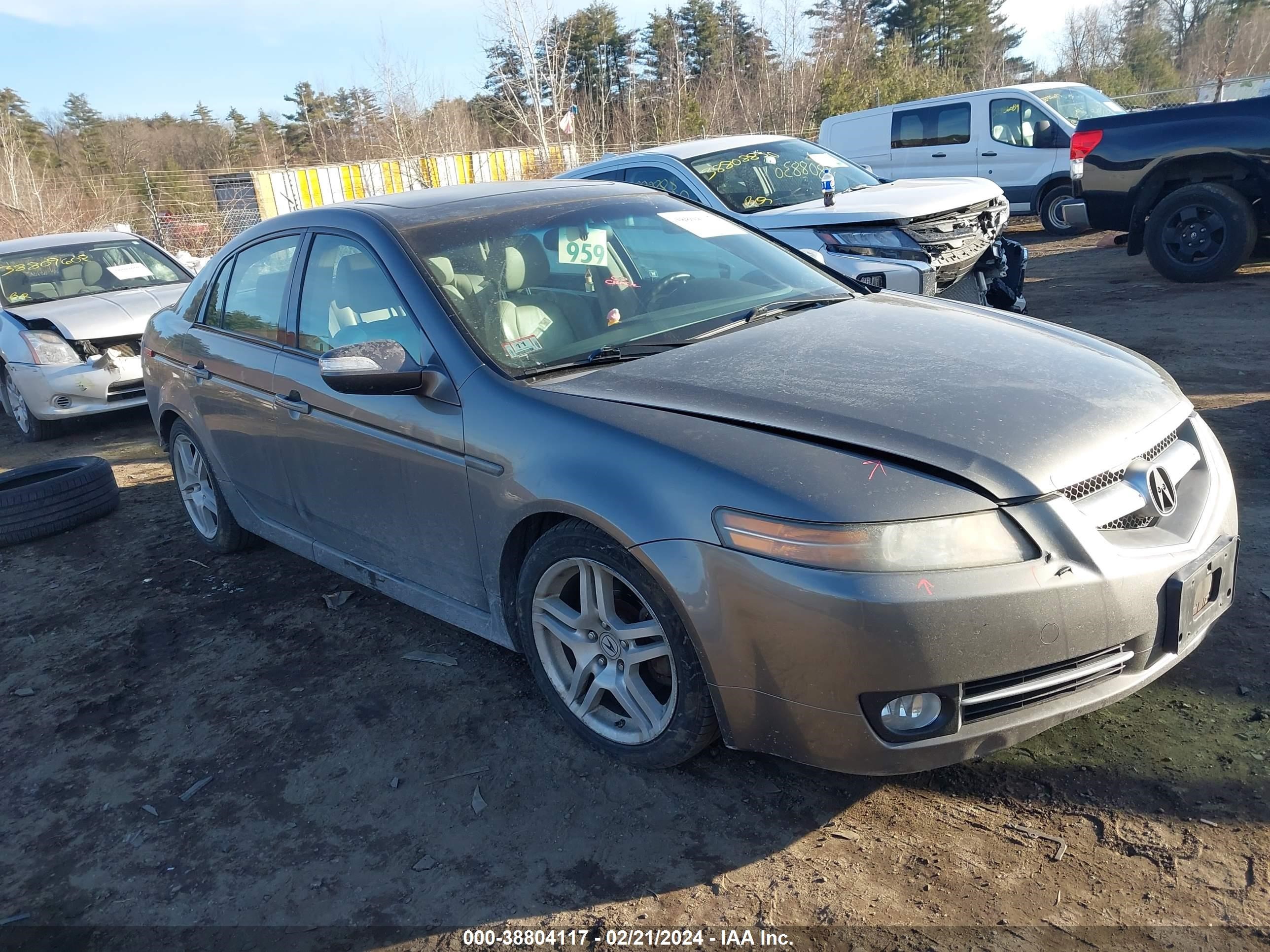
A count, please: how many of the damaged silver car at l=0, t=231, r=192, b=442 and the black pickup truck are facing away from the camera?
0

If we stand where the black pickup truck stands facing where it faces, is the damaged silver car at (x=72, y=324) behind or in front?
behind

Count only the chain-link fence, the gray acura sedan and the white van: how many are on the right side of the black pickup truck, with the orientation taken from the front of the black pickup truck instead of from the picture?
1

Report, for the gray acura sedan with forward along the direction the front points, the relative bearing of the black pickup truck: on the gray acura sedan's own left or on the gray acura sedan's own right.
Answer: on the gray acura sedan's own left

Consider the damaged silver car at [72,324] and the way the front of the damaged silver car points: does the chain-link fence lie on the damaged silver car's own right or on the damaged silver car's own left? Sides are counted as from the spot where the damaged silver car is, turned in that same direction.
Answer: on the damaged silver car's own left

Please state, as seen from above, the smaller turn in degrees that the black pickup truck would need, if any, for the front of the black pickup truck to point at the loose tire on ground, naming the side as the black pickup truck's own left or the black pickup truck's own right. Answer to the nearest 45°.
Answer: approximately 135° to the black pickup truck's own right

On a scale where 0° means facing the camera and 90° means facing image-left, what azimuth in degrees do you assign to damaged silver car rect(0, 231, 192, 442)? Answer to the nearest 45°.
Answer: approximately 315°

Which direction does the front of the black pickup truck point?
to the viewer's right

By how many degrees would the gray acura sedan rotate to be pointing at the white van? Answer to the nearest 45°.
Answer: approximately 135° to its left
